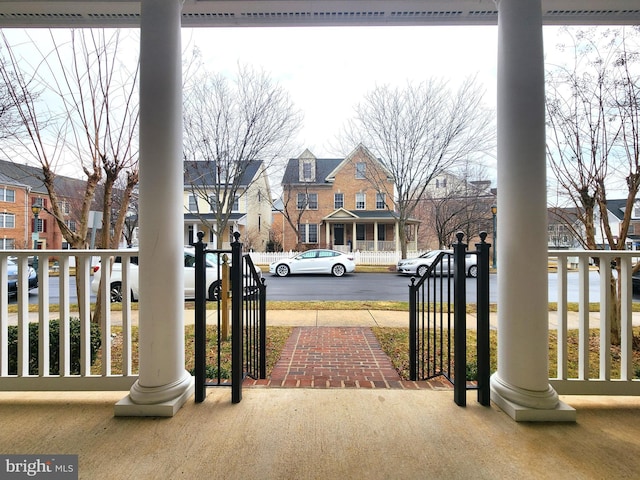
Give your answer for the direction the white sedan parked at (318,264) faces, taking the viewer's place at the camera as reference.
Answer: facing to the left of the viewer

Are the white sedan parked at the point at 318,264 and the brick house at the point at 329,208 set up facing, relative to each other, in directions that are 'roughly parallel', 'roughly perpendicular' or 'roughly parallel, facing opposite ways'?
roughly perpendicular

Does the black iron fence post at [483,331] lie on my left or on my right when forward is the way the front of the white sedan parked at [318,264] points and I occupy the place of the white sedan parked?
on my left

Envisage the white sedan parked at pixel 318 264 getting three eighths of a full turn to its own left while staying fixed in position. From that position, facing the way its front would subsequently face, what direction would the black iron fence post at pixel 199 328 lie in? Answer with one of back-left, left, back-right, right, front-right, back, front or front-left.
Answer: front-right

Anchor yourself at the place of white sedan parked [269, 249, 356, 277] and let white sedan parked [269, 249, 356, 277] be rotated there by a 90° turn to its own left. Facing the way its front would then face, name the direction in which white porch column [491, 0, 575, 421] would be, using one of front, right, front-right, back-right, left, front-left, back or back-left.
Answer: front

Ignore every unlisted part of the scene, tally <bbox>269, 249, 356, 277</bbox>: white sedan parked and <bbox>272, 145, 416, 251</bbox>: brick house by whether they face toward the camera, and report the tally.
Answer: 1

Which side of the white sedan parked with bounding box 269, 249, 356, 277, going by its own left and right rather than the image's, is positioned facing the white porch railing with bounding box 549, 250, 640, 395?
left

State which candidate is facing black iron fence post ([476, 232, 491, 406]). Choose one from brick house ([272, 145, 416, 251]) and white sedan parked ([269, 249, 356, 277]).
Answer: the brick house

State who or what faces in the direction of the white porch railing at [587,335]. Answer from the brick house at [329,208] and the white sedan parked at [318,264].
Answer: the brick house

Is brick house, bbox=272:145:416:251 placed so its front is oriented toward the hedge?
yes

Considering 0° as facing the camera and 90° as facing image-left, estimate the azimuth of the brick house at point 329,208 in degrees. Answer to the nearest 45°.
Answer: approximately 0°
